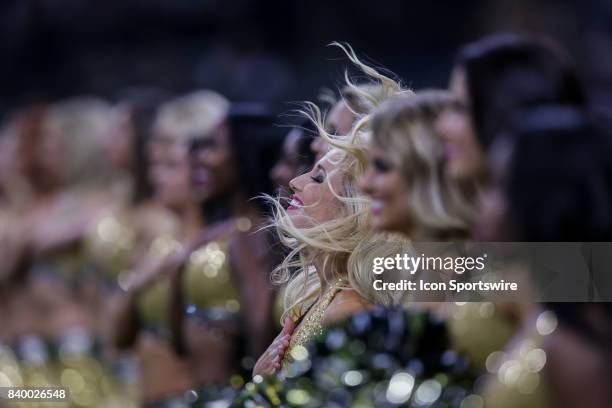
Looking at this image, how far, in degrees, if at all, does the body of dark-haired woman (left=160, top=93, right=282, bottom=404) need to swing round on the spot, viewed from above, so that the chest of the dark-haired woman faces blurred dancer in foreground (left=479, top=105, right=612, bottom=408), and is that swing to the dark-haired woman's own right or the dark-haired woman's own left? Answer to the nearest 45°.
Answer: approximately 90° to the dark-haired woman's own left

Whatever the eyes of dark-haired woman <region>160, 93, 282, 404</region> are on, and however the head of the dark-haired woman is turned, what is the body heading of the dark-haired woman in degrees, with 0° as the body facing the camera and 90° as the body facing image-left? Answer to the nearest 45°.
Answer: approximately 45°

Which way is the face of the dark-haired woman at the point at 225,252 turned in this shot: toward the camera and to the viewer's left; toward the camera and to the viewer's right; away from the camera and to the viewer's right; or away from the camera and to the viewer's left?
toward the camera and to the viewer's left
